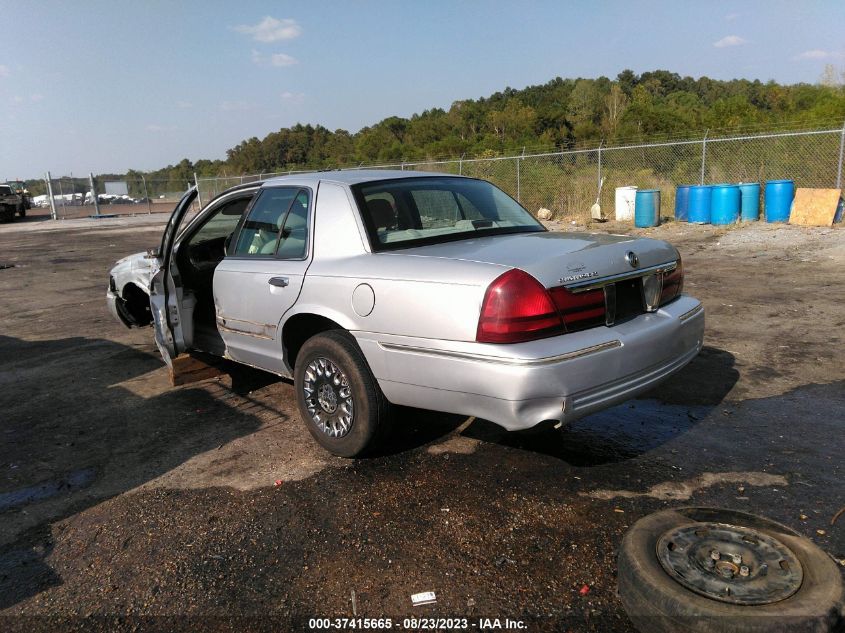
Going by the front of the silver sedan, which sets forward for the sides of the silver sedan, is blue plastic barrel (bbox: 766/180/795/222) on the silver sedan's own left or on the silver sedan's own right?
on the silver sedan's own right

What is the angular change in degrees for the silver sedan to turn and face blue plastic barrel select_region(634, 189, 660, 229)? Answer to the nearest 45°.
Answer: approximately 90° to its right

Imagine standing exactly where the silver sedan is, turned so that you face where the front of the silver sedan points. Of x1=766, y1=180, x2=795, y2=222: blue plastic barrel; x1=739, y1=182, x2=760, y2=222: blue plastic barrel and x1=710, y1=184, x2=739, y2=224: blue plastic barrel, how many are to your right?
3

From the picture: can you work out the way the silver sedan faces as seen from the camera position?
facing away from the viewer and to the left of the viewer

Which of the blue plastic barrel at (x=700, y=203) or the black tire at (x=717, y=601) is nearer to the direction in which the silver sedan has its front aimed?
the blue plastic barrel

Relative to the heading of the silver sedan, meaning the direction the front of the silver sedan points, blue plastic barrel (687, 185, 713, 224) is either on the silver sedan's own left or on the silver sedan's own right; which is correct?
on the silver sedan's own right

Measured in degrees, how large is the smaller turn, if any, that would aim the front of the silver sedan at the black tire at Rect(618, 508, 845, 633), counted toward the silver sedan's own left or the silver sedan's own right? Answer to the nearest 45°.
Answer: approximately 180°

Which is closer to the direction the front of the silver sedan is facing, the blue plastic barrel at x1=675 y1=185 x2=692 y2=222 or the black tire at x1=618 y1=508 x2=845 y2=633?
the blue plastic barrel

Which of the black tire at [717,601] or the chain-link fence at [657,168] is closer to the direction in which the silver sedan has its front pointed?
the chain-link fence

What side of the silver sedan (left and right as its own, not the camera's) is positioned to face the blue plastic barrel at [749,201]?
right

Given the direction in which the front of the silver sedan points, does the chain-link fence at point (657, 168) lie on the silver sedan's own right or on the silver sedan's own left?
on the silver sedan's own right

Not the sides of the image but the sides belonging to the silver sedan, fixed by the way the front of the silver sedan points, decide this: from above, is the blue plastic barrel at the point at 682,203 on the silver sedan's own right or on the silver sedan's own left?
on the silver sedan's own right
